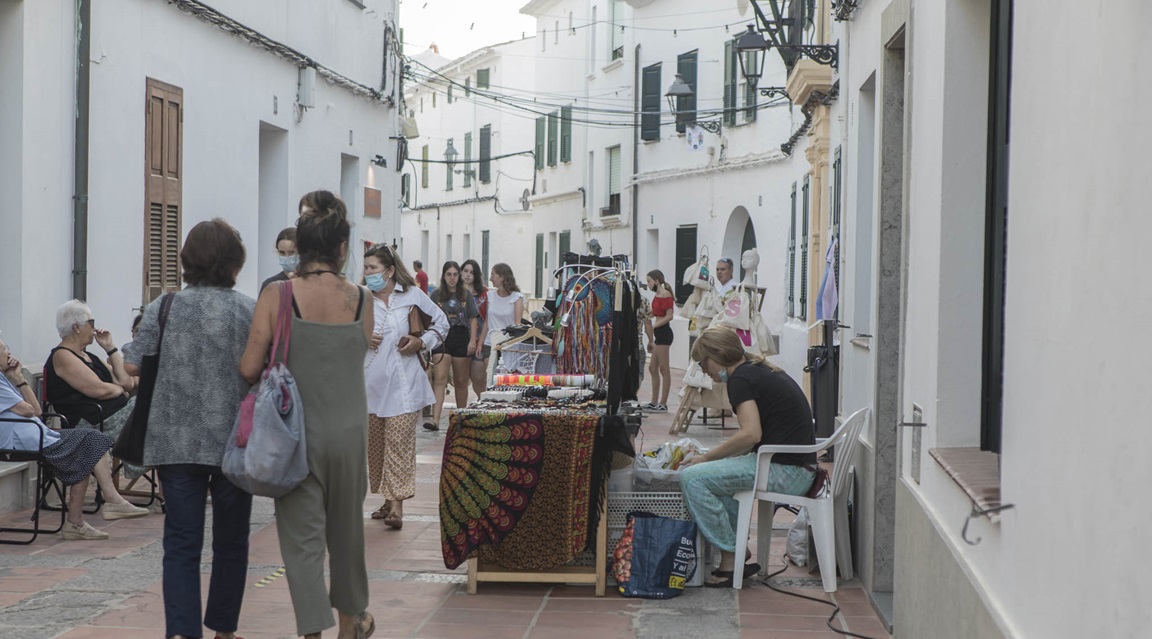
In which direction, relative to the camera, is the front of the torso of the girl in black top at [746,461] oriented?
to the viewer's left

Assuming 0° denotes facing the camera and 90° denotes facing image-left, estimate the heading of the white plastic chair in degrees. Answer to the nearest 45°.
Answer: approximately 90°

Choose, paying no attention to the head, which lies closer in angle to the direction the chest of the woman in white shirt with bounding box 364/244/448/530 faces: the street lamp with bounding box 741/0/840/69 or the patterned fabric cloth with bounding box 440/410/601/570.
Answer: the patterned fabric cloth

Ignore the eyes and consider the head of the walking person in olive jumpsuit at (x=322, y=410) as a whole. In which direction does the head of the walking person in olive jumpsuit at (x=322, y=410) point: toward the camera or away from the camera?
away from the camera

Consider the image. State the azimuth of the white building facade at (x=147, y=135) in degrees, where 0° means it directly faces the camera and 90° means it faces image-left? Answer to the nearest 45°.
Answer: approximately 315°

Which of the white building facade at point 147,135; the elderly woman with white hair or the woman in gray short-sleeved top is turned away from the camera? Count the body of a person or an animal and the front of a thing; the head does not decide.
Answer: the woman in gray short-sleeved top

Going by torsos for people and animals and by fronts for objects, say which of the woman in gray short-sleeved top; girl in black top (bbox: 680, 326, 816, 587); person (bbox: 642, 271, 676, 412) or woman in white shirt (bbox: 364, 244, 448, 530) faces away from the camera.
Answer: the woman in gray short-sleeved top

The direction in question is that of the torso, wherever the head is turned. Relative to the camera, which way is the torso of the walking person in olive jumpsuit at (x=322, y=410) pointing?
away from the camera

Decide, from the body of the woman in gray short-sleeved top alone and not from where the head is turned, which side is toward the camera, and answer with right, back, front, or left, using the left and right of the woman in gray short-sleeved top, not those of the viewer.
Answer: back

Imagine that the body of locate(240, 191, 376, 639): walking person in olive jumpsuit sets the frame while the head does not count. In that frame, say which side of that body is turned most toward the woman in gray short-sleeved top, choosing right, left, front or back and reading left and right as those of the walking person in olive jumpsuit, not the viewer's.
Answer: left

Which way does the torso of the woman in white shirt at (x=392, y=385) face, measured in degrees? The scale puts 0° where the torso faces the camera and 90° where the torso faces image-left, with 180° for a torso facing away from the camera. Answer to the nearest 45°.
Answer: approximately 45°
